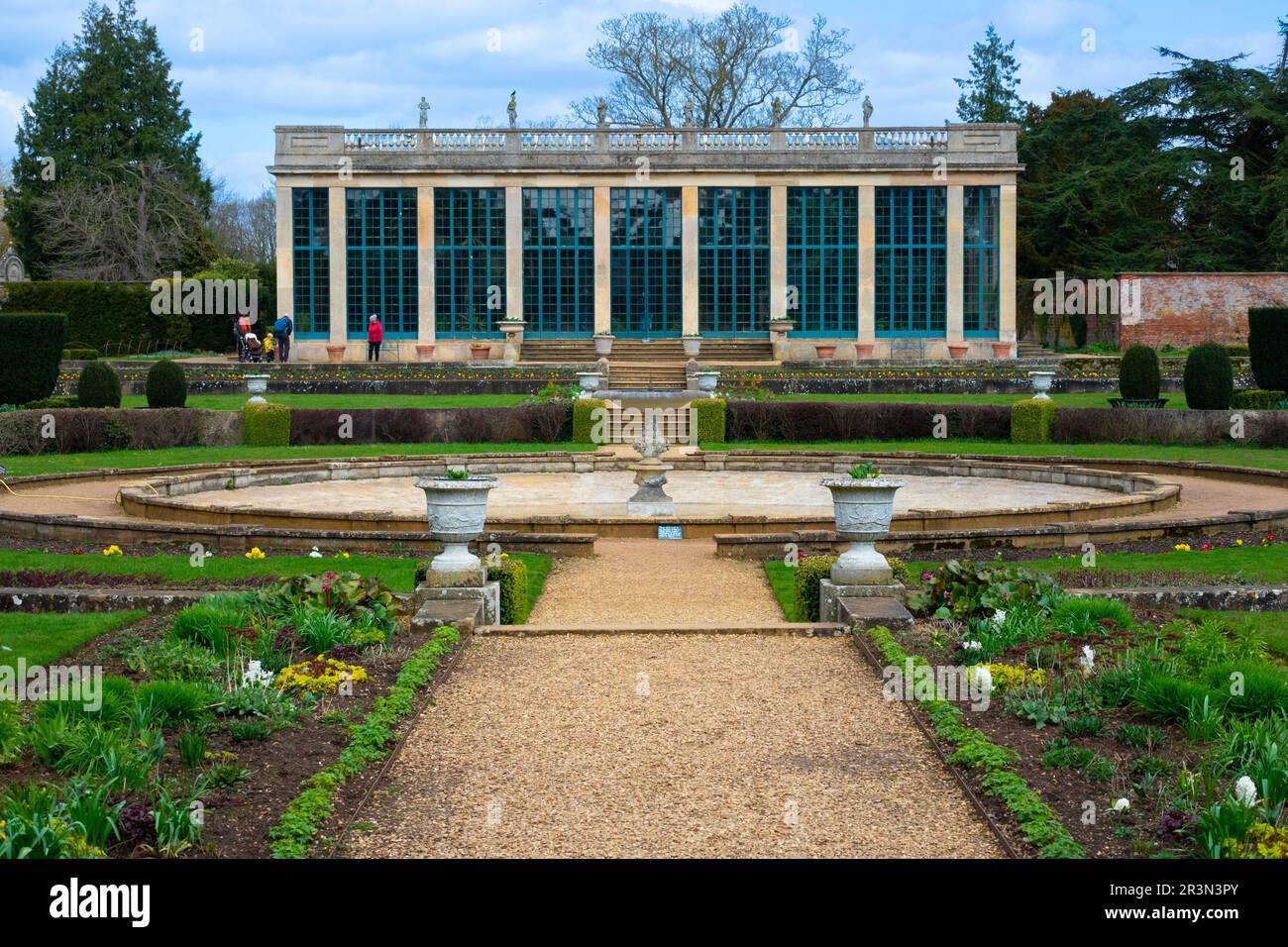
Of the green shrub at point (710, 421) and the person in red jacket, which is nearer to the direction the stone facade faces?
the green shrub

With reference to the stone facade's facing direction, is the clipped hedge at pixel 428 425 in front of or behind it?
in front

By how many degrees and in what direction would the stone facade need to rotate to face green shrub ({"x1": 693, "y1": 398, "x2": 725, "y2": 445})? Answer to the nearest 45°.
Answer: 0° — it already faces it

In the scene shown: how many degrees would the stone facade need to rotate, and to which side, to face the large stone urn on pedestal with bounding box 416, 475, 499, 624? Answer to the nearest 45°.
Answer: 0° — it already faces it

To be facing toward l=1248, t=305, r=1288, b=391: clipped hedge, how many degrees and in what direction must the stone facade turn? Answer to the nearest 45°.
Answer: approximately 45° to its left

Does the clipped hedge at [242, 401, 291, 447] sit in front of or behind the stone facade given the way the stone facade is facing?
in front

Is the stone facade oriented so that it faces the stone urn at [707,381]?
yes

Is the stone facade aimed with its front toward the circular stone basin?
yes

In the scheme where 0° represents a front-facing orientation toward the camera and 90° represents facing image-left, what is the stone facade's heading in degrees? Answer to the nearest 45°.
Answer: approximately 0°

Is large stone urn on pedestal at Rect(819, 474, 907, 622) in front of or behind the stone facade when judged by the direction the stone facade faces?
in front

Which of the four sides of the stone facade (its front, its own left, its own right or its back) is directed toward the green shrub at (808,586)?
front
